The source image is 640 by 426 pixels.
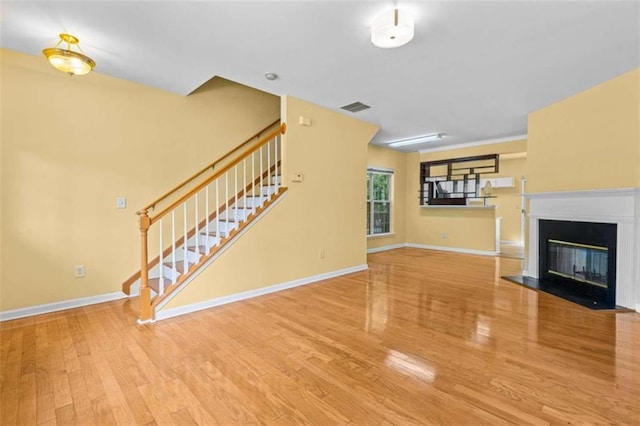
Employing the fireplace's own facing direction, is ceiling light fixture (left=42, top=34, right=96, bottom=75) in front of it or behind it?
in front

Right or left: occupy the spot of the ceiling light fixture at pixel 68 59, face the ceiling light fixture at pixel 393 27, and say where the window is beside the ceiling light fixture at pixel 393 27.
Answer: left

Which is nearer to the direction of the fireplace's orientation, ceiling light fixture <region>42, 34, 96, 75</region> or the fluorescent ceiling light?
the ceiling light fixture

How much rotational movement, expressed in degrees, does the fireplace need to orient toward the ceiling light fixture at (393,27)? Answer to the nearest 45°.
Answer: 0° — it already faces it

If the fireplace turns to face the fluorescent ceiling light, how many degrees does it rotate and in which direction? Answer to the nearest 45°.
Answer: approximately 90° to its right

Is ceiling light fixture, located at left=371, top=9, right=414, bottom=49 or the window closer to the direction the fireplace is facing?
the ceiling light fixture

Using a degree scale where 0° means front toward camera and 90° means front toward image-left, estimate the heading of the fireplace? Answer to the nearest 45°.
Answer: approximately 45°
